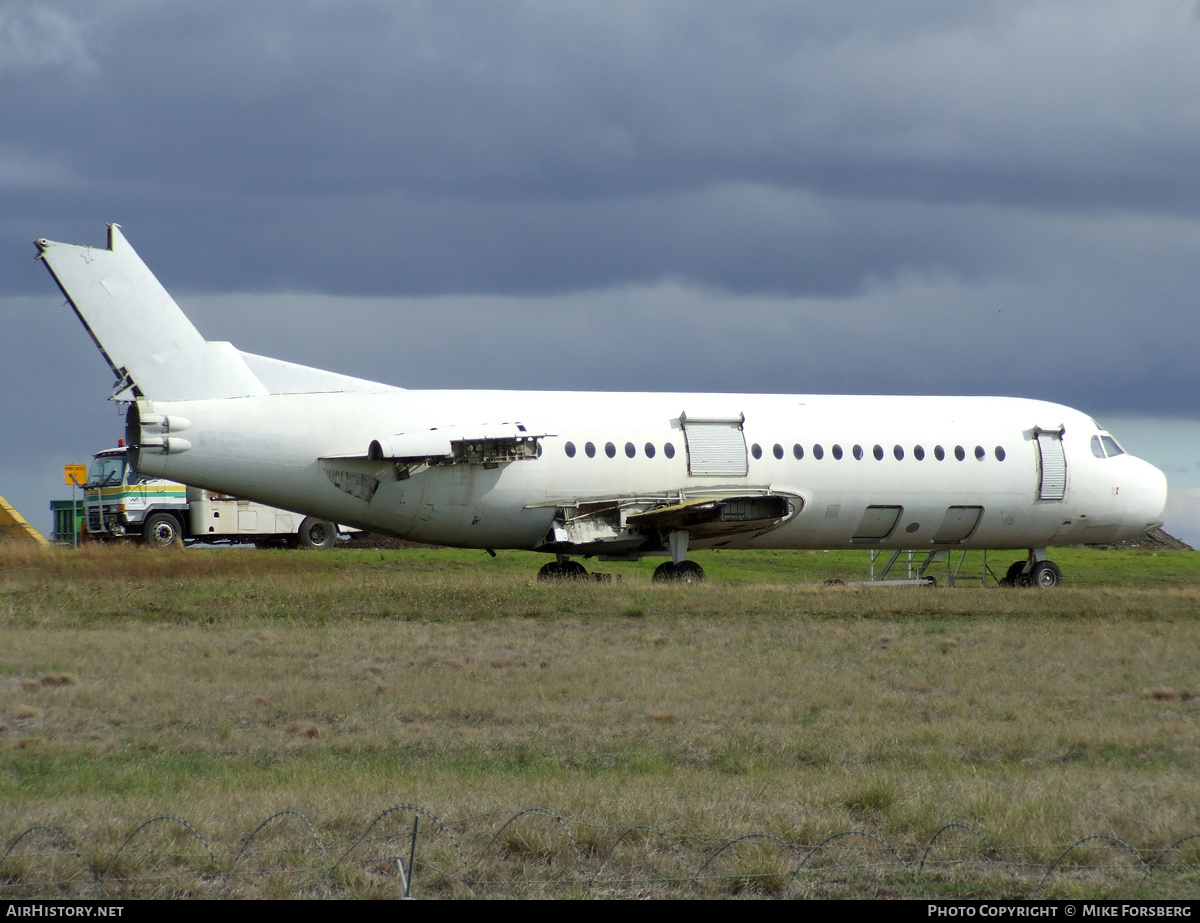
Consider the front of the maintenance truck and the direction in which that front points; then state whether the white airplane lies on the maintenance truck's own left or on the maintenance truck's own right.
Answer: on the maintenance truck's own left

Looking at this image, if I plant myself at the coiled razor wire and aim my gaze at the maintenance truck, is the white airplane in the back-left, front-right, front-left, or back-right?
front-right

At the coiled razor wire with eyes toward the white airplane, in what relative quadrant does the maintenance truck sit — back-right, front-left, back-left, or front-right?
front-left

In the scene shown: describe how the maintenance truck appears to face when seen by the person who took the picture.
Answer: facing the viewer and to the left of the viewer

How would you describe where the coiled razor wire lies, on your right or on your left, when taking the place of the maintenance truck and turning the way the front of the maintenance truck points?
on your left
